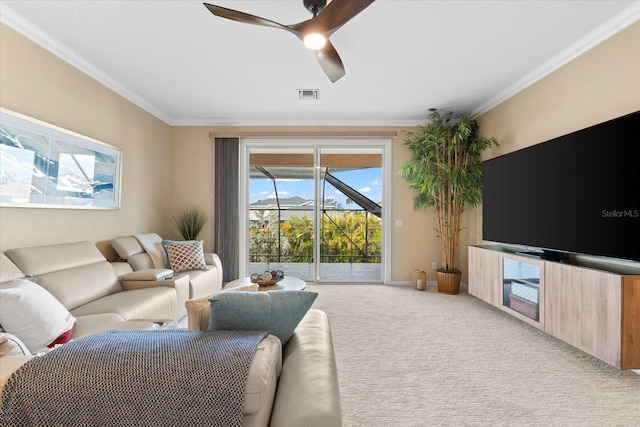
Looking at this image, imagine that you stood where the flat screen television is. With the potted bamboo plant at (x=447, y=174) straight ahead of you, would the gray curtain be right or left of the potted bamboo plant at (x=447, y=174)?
left

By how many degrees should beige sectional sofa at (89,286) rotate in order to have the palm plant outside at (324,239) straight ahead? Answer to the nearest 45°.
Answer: approximately 90° to its left

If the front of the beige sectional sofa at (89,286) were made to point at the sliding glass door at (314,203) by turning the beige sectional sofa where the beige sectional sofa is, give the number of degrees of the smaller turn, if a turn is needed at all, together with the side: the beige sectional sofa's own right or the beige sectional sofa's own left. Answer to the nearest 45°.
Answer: approximately 90° to the beige sectional sofa's own left

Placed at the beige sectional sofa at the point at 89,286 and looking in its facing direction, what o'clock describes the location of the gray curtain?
The gray curtain is roughly at 9 o'clock from the beige sectional sofa.

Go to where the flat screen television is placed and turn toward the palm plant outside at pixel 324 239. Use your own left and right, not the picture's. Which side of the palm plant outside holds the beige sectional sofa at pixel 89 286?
left

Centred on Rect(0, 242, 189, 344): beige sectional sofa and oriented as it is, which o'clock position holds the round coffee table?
The round coffee table is roughly at 11 o'clock from the beige sectional sofa.

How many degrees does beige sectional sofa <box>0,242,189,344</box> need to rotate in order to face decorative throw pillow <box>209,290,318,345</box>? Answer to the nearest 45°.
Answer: approximately 45° to its right

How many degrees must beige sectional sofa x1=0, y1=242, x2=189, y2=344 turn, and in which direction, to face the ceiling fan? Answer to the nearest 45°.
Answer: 0° — it already faces it

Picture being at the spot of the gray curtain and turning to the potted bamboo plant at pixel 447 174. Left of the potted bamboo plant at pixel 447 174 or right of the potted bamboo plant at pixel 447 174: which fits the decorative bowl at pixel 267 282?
right

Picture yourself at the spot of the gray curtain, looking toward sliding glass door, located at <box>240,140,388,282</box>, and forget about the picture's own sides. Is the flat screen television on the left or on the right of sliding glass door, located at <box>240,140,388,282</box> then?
right

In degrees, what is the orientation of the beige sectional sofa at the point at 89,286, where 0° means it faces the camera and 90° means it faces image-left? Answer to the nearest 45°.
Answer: approximately 315°
